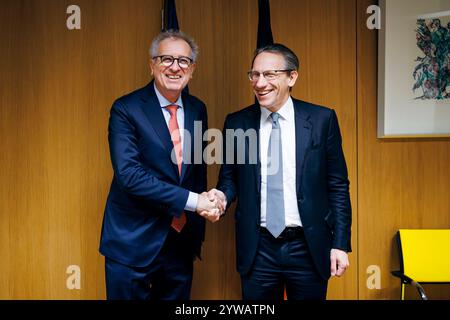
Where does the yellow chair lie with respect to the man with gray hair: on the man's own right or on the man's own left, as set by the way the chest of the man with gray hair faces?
on the man's own left

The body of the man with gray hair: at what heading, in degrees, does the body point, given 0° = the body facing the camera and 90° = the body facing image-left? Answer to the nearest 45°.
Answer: approximately 315°

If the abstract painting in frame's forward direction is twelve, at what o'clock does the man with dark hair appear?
The man with dark hair is roughly at 1 o'clock from the abstract painting in frame.
